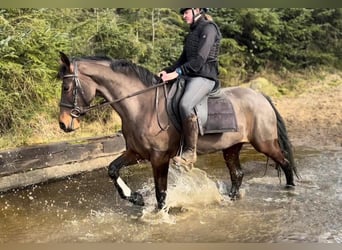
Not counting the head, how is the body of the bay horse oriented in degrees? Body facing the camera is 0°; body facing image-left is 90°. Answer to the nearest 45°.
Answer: approximately 90°

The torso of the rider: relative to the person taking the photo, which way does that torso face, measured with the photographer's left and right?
facing to the left of the viewer
